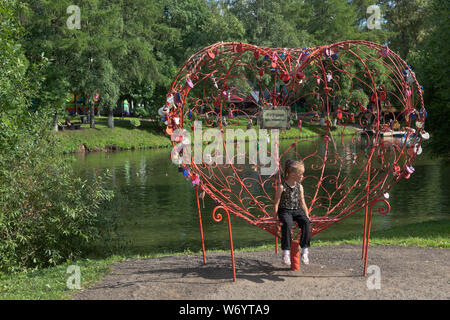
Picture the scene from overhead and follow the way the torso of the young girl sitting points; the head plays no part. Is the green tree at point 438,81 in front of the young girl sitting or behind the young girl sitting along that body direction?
behind

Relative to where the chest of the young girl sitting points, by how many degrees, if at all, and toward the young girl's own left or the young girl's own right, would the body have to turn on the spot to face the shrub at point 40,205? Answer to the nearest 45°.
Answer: approximately 135° to the young girl's own right

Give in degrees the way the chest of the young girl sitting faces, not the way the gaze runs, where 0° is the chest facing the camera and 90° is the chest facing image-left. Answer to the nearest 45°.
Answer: approximately 0°
